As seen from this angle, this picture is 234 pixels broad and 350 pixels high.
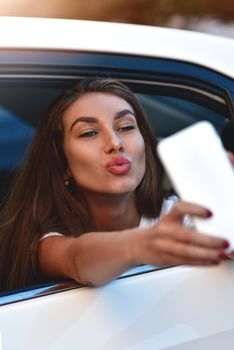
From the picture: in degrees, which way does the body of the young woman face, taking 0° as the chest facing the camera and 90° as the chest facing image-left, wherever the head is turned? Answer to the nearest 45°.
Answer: approximately 315°
